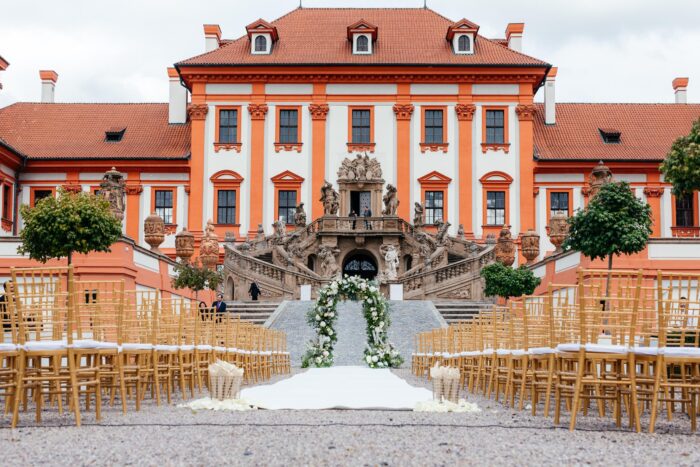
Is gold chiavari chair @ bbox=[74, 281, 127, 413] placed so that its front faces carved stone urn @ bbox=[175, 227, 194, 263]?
yes

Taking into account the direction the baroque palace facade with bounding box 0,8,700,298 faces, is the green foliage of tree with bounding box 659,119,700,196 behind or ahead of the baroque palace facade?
ahead

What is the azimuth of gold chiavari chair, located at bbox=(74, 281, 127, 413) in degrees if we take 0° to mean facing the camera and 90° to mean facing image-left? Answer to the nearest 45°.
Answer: approximately 180°

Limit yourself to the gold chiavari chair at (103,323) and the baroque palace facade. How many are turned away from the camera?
1

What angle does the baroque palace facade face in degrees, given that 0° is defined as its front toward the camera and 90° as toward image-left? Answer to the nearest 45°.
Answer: approximately 0°

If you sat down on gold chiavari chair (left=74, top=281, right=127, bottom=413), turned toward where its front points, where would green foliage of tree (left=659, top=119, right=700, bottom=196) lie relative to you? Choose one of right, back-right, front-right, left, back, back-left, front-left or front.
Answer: front-right

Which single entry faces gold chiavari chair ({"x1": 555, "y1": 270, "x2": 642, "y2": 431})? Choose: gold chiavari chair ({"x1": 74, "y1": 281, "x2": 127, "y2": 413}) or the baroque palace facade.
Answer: the baroque palace facade

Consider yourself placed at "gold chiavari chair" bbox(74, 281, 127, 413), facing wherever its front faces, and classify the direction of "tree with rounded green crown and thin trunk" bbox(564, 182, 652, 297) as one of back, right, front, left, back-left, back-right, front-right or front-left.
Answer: front-right

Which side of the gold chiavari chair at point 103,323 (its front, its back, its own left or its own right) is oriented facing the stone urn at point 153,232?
front

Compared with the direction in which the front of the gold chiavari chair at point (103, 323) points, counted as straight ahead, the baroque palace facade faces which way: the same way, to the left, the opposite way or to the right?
the opposite way

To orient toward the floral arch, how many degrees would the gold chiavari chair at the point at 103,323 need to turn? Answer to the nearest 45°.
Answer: approximately 45° to its right

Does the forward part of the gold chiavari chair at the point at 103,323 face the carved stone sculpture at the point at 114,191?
yes

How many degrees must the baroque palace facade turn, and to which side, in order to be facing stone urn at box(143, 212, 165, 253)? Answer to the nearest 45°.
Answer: approximately 45° to its right

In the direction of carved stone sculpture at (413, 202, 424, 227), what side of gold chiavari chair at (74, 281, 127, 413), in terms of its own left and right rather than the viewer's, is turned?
front

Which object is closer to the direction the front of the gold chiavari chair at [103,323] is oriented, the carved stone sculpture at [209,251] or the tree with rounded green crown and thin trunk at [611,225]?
the carved stone sculpture
